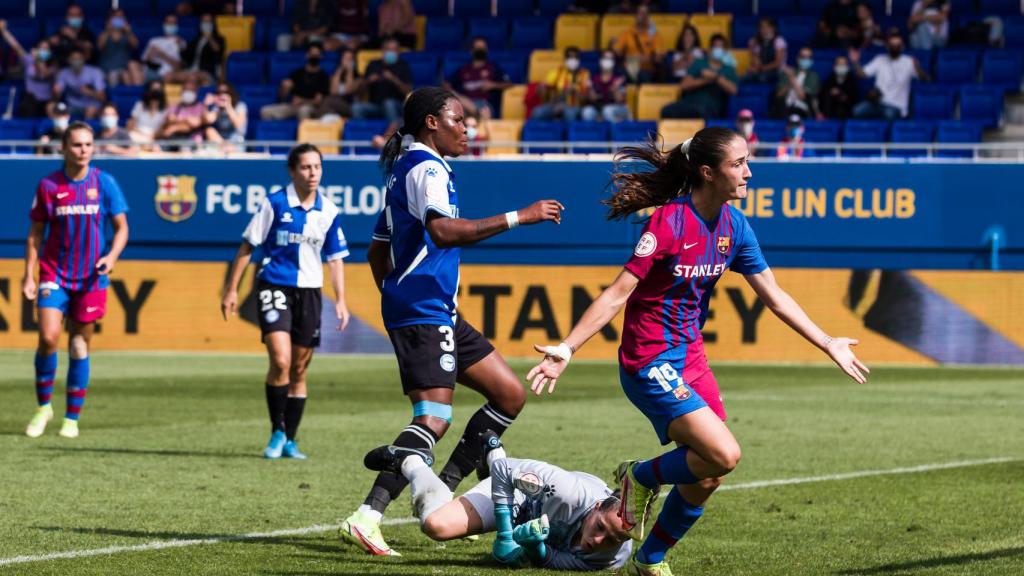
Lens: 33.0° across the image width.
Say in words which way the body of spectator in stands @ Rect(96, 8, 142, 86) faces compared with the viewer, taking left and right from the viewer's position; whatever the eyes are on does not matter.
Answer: facing the viewer

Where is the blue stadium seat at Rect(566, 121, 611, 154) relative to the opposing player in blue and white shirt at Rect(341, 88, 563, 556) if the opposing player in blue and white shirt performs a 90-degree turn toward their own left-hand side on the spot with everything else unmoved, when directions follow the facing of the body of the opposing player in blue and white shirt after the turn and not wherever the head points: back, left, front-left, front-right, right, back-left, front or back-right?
front

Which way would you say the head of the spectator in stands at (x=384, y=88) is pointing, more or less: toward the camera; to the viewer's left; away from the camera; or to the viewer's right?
toward the camera

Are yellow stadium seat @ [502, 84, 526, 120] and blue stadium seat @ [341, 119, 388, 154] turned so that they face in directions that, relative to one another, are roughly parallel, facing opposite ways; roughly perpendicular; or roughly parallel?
roughly parallel

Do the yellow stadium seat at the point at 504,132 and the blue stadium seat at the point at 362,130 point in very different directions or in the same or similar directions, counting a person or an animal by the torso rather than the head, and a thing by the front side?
same or similar directions

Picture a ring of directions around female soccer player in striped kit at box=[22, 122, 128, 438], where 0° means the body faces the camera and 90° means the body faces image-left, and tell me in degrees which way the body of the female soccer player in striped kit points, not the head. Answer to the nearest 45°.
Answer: approximately 0°

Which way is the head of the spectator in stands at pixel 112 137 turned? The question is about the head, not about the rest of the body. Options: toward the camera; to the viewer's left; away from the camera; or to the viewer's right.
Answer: toward the camera

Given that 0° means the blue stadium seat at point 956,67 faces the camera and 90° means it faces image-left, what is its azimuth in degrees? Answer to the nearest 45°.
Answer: approximately 0°

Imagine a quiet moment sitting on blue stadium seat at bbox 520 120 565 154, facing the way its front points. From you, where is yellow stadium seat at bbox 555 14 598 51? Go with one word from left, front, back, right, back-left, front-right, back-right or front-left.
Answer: back

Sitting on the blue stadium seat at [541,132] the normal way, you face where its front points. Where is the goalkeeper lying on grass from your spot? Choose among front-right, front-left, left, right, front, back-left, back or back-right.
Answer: front

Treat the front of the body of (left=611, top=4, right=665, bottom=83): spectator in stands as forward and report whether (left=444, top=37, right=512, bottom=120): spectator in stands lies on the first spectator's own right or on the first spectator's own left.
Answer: on the first spectator's own right

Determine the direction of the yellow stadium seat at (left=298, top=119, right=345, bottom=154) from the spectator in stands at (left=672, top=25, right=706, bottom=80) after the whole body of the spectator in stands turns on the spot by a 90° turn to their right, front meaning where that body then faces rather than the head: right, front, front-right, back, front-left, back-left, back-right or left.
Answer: front

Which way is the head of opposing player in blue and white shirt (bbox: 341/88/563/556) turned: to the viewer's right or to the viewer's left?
to the viewer's right

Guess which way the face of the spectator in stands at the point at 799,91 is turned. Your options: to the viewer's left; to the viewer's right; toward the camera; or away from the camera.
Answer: toward the camera

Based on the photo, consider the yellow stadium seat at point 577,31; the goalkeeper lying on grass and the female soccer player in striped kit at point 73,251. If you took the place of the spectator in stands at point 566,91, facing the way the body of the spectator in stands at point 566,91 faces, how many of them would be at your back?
1

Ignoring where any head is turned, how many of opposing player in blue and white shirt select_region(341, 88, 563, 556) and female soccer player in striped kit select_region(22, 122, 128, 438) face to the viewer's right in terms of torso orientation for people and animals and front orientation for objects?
1

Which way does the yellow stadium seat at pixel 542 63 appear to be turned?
toward the camera

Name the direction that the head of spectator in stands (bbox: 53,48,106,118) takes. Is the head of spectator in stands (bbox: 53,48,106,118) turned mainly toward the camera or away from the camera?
toward the camera

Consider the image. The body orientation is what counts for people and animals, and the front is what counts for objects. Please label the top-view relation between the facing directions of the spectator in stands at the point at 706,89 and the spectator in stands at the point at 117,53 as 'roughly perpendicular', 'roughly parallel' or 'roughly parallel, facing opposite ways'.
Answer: roughly parallel
